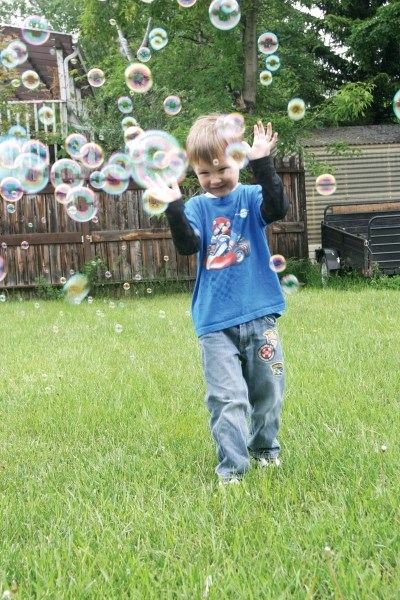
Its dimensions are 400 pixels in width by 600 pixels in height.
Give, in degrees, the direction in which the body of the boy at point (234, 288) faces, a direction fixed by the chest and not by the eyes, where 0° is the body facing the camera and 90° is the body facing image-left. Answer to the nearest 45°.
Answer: approximately 0°

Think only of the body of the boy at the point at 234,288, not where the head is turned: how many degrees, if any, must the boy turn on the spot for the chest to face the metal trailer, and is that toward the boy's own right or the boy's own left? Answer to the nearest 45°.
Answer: approximately 180°

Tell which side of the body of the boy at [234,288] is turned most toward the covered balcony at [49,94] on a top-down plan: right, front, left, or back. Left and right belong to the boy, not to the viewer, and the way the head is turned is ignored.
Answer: back

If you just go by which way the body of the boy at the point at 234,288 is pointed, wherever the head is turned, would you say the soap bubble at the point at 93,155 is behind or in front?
behind

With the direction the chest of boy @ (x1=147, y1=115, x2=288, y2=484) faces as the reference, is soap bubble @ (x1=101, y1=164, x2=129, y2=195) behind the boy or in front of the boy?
behind

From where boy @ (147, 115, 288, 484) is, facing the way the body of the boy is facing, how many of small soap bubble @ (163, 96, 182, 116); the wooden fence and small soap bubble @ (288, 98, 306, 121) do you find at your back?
3

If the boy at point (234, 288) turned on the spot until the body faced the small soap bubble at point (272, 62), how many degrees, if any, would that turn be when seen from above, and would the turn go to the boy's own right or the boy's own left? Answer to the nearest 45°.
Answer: approximately 180°
